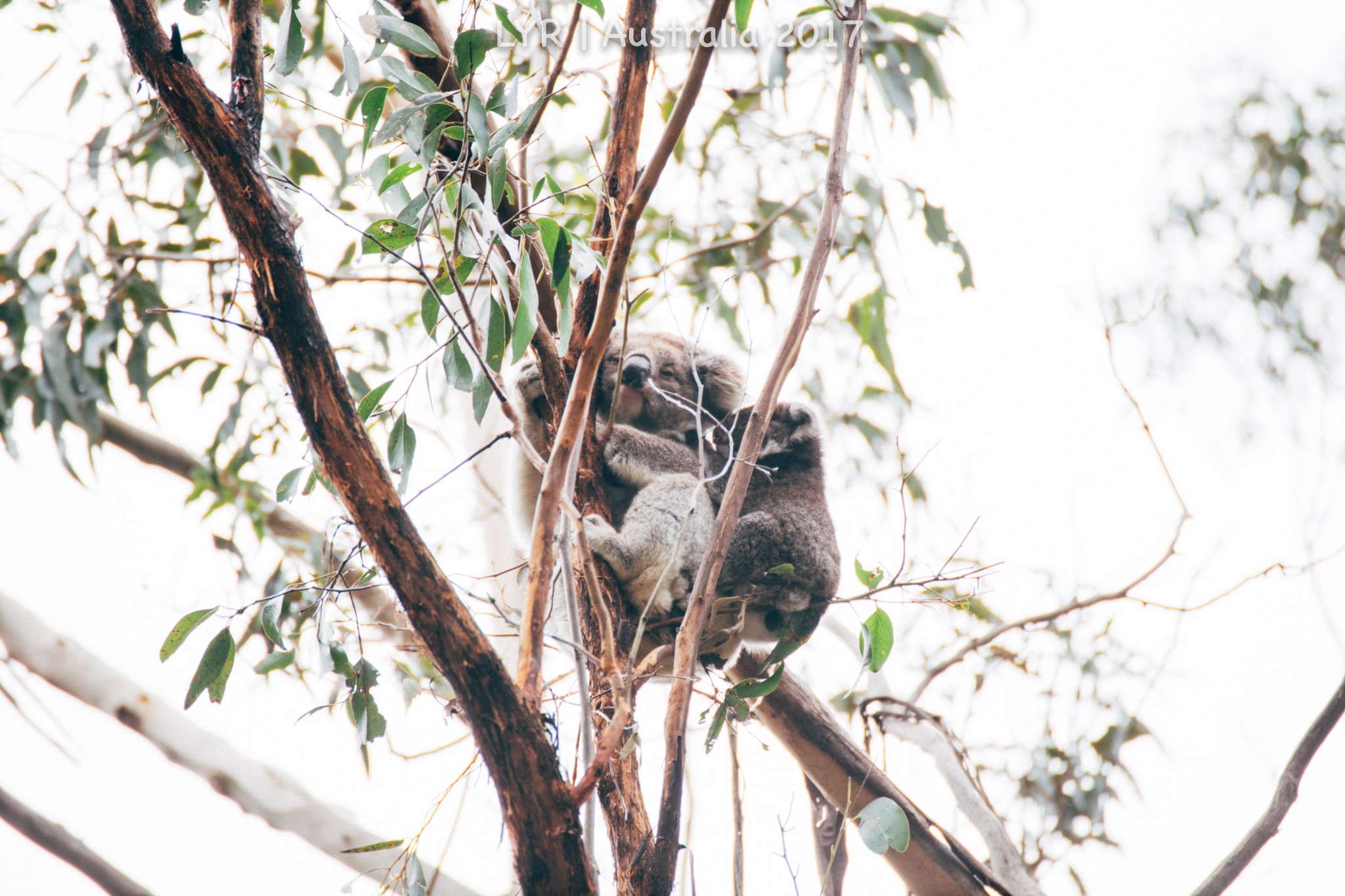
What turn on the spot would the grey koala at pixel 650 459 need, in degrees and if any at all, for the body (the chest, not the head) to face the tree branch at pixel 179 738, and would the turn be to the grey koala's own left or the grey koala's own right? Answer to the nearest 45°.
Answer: approximately 90° to the grey koala's own right

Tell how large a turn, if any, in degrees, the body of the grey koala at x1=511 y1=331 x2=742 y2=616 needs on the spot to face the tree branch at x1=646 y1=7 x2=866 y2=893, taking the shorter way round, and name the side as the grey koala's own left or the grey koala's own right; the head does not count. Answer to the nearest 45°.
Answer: approximately 45° to the grey koala's own left

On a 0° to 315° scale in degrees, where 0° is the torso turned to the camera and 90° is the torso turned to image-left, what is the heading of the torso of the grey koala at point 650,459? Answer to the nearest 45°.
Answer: approximately 45°
